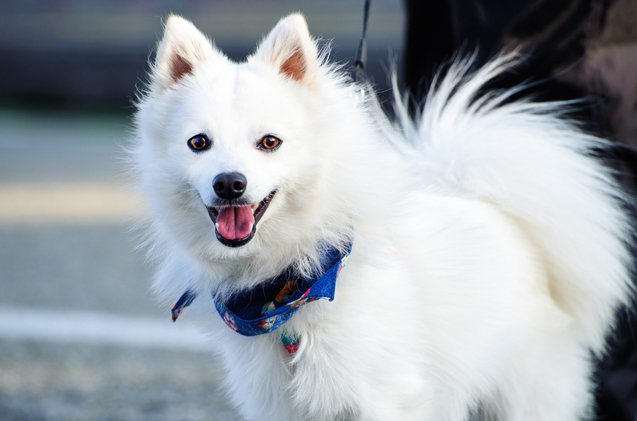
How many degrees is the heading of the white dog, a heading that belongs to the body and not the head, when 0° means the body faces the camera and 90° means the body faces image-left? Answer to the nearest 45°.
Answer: approximately 45°
